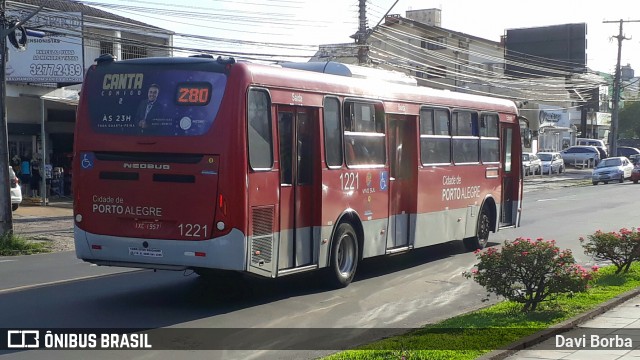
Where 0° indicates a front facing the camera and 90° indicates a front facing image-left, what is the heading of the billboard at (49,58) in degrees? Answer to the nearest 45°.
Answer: approximately 0°

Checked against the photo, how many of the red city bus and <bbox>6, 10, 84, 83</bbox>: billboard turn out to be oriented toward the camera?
1

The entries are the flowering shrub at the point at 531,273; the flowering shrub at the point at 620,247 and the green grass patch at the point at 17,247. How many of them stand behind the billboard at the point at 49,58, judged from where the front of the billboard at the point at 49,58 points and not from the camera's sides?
0

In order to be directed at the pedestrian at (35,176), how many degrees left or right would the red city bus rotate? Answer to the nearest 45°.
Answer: approximately 90° to its left

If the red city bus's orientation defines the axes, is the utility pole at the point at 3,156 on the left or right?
on its left

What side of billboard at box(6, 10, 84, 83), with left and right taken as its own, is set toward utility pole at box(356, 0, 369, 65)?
left

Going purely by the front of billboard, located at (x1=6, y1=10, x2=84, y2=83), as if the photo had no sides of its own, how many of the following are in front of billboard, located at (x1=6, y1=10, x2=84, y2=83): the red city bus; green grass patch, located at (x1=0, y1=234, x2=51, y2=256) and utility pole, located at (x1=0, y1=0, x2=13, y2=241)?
3

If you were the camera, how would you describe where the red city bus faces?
facing away from the viewer and to the right of the viewer

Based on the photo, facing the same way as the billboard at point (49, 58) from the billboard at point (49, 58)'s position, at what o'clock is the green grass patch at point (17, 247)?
The green grass patch is roughly at 12 o'clock from the billboard.

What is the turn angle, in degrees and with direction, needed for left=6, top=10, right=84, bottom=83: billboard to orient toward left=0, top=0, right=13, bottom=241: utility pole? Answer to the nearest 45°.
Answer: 0° — it already faces it

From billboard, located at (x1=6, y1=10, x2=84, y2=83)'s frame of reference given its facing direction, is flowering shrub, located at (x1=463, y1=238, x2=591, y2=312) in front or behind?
in front

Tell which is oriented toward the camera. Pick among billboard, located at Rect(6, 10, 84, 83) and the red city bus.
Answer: the billboard
